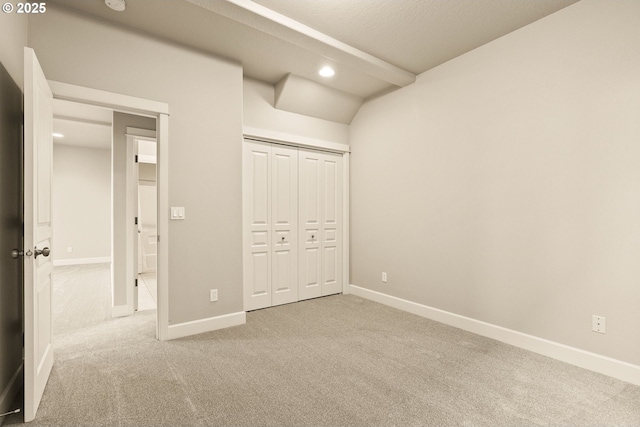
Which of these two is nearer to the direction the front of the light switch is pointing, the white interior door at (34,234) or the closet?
the white interior door

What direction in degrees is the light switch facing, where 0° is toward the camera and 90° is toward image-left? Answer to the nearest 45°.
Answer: approximately 0°

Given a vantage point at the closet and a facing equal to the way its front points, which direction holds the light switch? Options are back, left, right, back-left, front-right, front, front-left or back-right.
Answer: right

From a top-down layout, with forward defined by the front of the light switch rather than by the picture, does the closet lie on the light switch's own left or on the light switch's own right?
on the light switch's own left

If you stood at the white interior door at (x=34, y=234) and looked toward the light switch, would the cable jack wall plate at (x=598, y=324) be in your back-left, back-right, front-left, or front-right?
front-right

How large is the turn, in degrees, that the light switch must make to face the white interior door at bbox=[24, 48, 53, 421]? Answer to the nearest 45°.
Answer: approximately 45° to its right

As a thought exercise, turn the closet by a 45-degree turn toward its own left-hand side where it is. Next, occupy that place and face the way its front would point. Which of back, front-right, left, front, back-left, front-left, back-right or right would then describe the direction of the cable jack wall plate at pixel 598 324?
front-right

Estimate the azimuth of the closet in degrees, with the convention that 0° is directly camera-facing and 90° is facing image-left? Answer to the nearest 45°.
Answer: approximately 315°

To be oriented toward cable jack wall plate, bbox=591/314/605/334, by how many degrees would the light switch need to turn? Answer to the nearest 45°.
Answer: approximately 45° to its left

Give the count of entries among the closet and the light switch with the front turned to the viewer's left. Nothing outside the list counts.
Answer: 0
